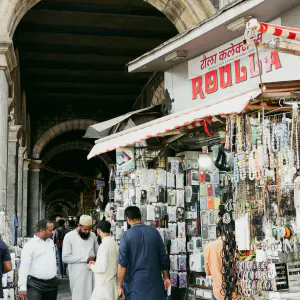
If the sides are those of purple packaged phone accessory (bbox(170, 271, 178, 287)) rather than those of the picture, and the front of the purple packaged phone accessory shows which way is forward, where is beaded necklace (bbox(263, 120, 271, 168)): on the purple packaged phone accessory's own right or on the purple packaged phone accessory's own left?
on the purple packaged phone accessory's own left

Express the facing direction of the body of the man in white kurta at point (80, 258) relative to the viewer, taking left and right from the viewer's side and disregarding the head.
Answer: facing the viewer and to the right of the viewer

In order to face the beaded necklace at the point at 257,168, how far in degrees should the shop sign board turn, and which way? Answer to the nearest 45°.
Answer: approximately 45° to its left

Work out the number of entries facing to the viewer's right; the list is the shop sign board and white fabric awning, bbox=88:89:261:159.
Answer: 0

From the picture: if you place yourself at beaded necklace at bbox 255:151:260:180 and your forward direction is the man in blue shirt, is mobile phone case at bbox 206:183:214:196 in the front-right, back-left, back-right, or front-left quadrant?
front-right

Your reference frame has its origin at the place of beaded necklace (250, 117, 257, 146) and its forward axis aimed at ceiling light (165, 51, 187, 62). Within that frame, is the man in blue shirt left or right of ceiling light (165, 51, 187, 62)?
left

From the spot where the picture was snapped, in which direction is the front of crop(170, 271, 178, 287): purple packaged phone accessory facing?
facing the viewer and to the left of the viewer

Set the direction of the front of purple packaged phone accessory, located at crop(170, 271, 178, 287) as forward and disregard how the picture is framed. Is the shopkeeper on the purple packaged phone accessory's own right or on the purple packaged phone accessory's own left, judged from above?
on the purple packaged phone accessory's own left

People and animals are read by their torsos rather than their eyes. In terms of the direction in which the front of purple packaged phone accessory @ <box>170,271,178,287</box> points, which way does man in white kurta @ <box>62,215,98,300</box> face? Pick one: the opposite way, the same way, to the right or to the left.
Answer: to the left

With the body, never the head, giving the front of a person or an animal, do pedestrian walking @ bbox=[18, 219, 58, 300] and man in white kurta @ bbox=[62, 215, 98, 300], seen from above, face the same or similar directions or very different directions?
same or similar directions

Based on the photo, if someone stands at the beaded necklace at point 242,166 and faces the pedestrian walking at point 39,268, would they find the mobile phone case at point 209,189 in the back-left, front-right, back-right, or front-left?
front-right

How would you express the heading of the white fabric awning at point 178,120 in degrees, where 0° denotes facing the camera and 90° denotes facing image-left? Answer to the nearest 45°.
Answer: approximately 45°

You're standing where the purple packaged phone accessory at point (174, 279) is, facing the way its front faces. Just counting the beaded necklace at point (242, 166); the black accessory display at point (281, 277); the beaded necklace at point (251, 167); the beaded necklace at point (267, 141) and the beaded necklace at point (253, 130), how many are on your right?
0

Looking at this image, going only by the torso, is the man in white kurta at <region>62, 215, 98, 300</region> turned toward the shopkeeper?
no

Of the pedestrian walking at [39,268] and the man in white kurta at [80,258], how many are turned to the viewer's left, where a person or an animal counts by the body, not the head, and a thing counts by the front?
0
